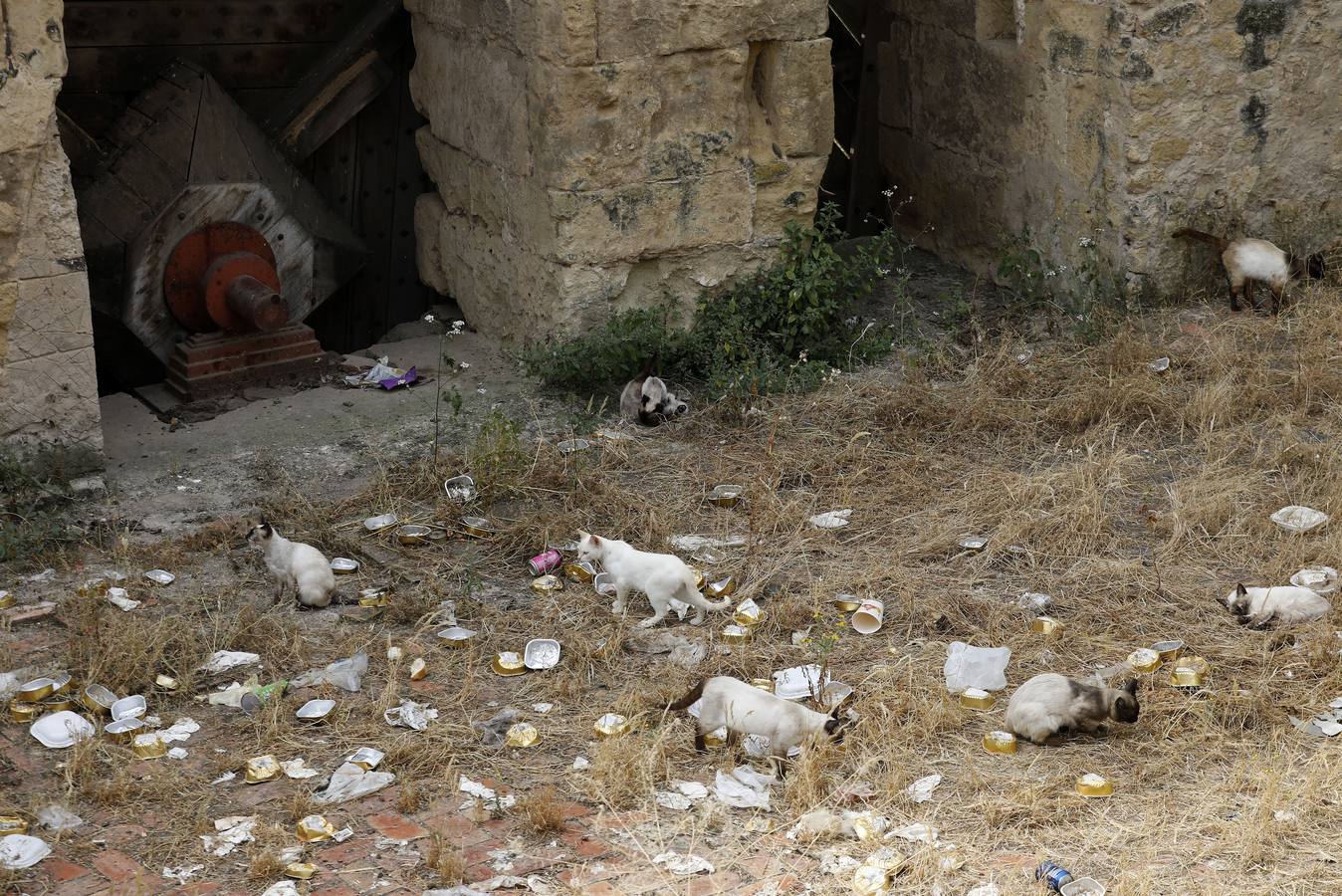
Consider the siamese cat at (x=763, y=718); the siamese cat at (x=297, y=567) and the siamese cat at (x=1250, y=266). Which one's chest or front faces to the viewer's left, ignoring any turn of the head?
the siamese cat at (x=297, y=567)

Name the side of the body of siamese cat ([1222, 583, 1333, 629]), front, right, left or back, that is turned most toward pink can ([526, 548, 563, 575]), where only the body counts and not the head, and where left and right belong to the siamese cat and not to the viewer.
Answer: front

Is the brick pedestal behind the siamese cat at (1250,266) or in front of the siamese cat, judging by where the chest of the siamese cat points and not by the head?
behind

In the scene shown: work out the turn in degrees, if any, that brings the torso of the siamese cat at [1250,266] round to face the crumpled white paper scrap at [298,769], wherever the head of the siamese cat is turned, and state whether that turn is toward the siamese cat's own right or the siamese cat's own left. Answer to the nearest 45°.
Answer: approximately 135° to the siamese cat's own right

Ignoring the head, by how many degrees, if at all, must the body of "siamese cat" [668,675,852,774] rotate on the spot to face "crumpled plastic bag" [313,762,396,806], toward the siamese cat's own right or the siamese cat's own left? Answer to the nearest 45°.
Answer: approximately 180°

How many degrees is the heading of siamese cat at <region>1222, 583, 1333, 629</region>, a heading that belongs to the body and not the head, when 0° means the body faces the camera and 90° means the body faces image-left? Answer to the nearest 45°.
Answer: approximately 90°

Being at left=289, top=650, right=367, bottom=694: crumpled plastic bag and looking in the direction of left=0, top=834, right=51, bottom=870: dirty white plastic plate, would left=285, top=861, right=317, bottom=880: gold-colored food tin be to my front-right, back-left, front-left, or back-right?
front-left

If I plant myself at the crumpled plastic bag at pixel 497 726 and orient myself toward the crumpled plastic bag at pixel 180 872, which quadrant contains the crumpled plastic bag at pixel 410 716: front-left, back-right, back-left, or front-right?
front-right

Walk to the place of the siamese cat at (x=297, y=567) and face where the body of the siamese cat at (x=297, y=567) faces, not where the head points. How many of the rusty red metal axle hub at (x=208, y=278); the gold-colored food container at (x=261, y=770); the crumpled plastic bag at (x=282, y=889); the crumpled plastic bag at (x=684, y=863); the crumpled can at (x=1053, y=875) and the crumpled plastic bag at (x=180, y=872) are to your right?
1

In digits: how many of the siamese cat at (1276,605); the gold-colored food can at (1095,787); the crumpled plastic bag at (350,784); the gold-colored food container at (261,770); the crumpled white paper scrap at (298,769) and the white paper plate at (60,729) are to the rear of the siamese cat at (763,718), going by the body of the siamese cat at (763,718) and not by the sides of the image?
4

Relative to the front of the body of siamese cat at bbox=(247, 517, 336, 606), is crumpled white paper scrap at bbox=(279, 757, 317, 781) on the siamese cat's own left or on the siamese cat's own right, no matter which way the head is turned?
on the siamese cat's own left

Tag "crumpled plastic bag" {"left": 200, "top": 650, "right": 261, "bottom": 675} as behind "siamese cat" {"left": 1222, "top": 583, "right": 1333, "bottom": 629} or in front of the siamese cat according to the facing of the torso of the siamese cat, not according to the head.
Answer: in front

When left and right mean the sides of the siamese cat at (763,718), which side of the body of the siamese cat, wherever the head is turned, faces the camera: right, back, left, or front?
right

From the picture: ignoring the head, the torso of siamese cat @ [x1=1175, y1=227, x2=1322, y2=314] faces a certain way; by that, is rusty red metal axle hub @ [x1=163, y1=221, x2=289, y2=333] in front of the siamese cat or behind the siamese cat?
behind

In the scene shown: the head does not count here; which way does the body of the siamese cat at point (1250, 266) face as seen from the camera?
to the viewer's right

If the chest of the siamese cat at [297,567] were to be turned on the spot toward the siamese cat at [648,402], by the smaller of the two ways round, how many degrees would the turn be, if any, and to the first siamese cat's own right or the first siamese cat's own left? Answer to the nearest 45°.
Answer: approximately 135° to the first siamese cat's own right

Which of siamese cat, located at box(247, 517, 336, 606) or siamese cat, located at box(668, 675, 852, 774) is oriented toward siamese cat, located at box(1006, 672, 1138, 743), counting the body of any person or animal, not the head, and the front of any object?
siamese cat, located at box(668, 675, 852, 774)

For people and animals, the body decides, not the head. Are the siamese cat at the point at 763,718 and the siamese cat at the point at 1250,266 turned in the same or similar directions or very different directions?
same or similar directions
